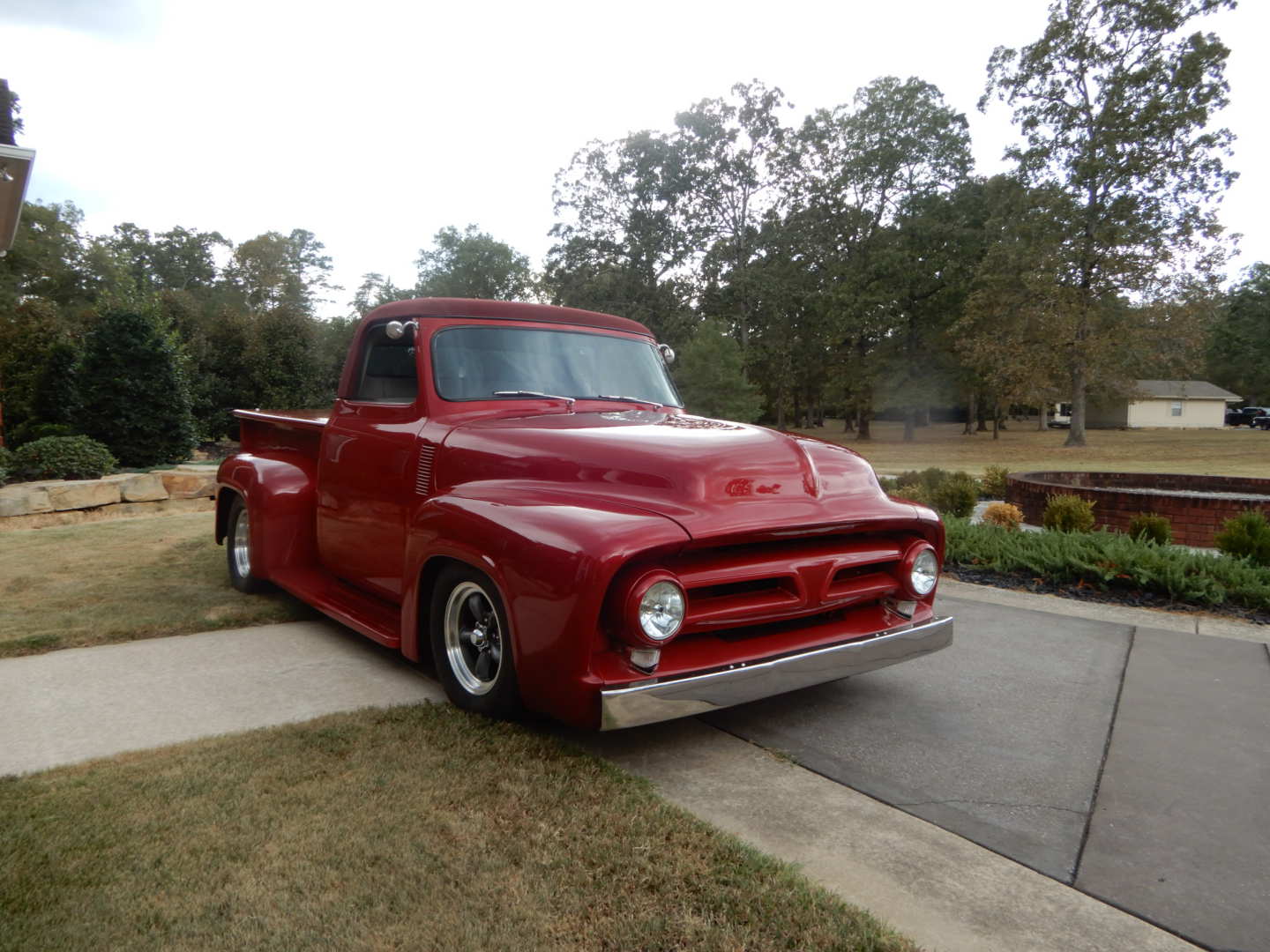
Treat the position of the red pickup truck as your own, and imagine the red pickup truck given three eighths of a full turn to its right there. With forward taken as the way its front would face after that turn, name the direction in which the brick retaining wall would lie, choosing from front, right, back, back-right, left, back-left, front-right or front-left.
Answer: back-right

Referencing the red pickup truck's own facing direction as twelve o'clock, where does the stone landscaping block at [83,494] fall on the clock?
The stone landscaping block is roughly at 6 o'clock from the red pickup truck.

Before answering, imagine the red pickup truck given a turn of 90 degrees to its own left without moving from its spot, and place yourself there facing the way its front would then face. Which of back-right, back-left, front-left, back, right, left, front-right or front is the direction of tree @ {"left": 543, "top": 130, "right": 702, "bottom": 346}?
front-left

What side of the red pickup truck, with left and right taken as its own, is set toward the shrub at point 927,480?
left

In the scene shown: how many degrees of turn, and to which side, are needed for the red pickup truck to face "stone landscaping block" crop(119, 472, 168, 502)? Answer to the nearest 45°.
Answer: approximately 180°

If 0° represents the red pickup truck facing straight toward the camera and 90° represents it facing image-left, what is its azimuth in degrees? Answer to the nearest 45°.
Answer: approximately 315°

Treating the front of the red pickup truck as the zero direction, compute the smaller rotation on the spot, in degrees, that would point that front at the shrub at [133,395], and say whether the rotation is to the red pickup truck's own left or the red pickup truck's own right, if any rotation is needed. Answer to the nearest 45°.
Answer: approximately 180°

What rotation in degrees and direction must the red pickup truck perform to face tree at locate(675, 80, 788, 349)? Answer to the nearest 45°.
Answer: approximately 135° to its left

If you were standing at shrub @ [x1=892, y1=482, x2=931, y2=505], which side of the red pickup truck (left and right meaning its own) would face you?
left

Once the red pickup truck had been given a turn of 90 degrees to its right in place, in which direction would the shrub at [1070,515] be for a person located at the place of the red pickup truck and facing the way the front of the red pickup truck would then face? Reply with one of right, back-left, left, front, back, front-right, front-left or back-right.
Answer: back

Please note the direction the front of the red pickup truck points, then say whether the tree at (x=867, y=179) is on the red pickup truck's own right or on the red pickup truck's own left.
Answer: on the red pickup truck's own left

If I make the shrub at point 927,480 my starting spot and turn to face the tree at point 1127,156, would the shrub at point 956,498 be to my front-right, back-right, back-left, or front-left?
back-right

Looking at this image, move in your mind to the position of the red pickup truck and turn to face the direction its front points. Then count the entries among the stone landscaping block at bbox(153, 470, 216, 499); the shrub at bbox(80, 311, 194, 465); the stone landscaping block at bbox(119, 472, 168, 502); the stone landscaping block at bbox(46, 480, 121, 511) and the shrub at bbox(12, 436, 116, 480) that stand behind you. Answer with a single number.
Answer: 5

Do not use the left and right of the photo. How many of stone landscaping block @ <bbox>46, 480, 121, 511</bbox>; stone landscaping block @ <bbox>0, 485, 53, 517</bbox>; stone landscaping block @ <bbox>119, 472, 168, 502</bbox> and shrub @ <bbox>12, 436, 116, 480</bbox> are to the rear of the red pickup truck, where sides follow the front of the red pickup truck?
4

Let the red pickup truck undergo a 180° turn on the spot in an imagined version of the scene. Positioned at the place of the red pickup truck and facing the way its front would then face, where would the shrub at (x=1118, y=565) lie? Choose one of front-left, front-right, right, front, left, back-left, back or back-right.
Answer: right
